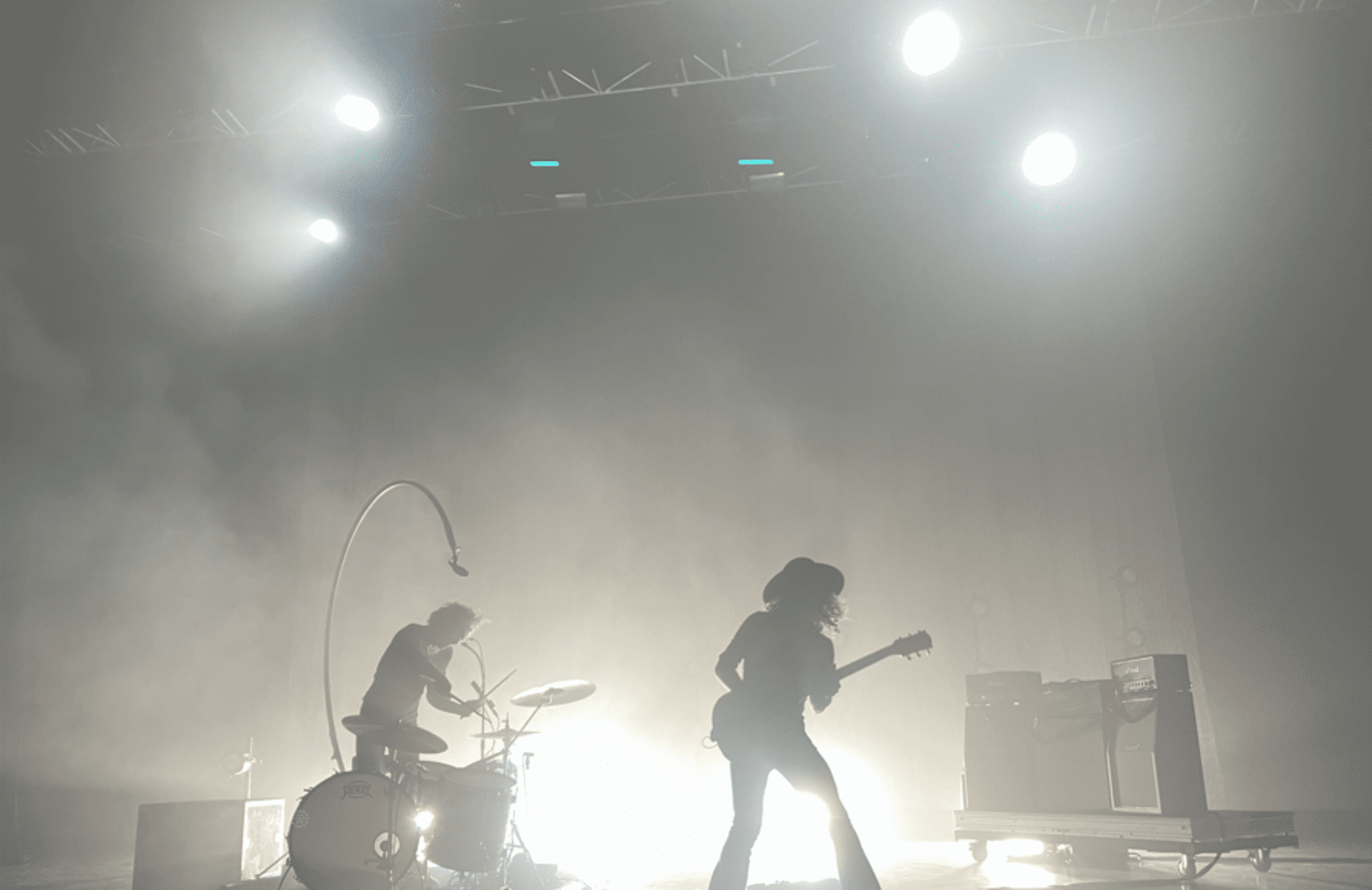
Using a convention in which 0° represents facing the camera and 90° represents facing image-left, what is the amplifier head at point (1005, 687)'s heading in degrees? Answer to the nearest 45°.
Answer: approximately 0°

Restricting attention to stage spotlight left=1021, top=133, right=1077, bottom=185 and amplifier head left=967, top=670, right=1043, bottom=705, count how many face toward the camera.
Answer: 2

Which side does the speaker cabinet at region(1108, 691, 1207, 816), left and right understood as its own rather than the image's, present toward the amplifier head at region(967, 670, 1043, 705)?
right

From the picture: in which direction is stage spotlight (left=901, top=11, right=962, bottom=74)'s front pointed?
toward the camera

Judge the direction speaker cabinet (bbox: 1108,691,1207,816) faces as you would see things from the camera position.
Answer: facing the viewer and to the left of the viewer

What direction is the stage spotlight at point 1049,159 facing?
toward the camera

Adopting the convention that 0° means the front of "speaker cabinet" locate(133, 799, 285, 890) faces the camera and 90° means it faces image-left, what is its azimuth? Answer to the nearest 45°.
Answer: approximately 315°
